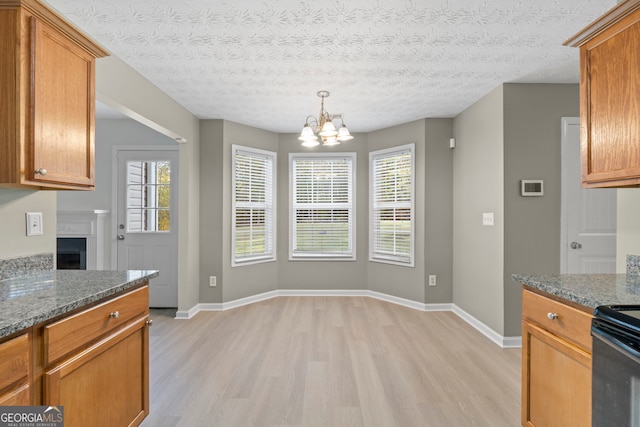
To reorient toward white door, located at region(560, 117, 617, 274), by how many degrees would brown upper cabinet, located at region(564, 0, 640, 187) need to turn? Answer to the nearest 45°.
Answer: approximately 135° to its right

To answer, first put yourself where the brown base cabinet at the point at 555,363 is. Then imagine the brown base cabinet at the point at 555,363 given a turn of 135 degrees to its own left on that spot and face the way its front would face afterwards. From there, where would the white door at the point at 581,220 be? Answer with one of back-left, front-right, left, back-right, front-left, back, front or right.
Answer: left

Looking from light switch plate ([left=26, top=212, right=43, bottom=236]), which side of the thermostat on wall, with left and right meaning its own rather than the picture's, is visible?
right

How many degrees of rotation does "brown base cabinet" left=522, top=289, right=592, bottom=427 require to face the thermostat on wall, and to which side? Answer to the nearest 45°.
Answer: approximately 135° to its right

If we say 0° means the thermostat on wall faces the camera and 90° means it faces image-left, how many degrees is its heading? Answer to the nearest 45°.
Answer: approximately 315°

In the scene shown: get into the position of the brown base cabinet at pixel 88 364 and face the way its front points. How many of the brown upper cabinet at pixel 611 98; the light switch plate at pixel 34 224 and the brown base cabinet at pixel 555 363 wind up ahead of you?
2

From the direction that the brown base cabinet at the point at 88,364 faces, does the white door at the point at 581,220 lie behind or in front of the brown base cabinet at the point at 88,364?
in front

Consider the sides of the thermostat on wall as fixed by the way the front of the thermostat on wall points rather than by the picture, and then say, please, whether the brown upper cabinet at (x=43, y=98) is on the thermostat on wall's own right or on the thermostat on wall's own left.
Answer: on the thermostat on wall's own right

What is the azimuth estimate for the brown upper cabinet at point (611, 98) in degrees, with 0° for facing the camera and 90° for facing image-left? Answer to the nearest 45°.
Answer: approximately 45°

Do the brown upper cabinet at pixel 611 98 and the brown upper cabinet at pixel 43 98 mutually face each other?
yes

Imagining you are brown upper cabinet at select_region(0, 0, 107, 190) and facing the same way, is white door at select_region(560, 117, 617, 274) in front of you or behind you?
in front

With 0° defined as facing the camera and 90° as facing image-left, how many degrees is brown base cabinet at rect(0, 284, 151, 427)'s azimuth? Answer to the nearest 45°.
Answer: approximately 315°
